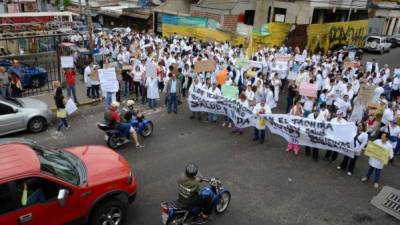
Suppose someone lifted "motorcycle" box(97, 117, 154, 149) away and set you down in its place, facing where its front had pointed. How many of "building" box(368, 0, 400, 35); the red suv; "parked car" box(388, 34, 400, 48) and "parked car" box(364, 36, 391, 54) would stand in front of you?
3

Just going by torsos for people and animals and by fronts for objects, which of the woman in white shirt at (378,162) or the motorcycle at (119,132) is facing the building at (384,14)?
the motorcycle

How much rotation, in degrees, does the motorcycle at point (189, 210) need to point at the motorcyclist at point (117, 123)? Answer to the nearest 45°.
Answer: approximately 90° to its left

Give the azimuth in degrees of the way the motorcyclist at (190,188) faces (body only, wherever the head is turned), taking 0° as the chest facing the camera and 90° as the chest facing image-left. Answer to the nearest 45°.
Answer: approximately 225°

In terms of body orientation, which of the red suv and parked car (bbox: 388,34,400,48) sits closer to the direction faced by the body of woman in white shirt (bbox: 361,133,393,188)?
the red suv

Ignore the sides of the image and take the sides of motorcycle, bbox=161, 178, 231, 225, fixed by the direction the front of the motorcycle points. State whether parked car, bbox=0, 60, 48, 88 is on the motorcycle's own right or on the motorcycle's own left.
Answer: on the motorcycle's own left
